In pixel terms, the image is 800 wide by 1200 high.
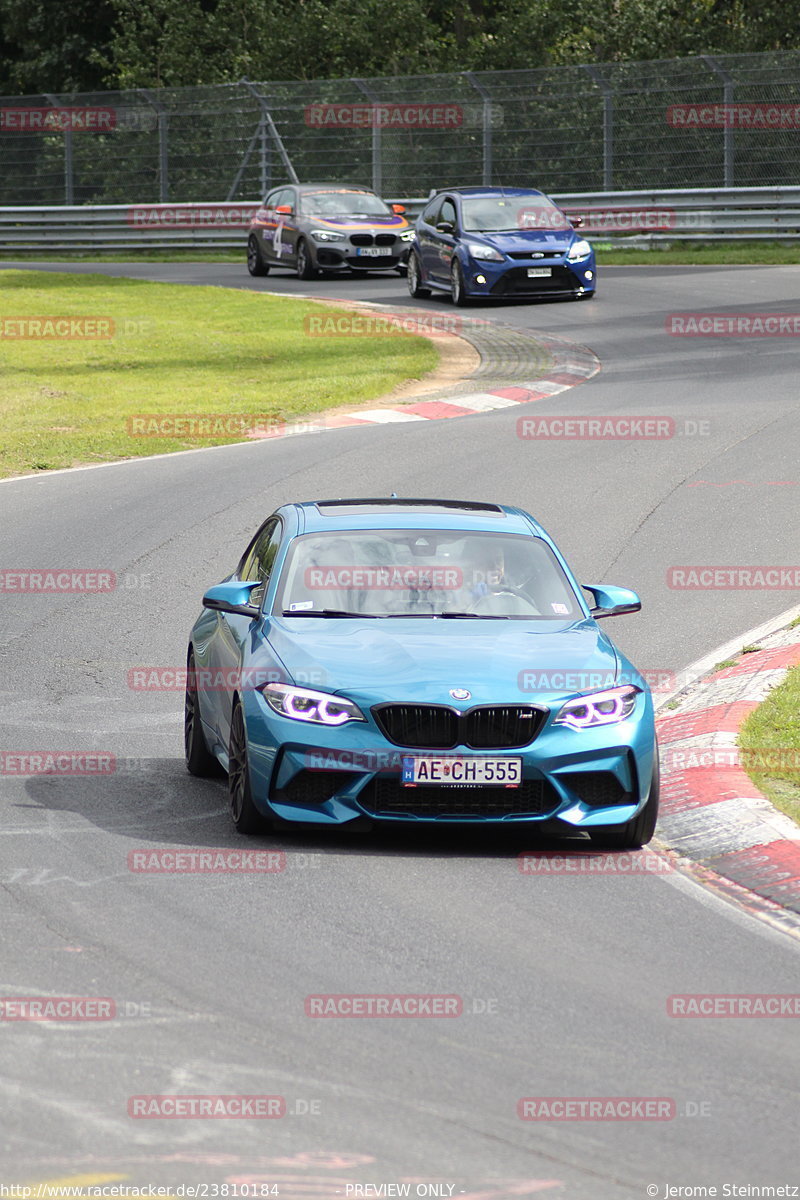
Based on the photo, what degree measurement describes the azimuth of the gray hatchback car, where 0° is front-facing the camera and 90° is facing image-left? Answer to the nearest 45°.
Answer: approximately 315°

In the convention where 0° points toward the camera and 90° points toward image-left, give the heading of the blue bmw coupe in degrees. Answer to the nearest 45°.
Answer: approximately 0°

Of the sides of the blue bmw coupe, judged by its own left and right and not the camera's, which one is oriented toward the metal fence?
back

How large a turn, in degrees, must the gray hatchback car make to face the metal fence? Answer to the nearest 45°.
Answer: approximately 135° to its left

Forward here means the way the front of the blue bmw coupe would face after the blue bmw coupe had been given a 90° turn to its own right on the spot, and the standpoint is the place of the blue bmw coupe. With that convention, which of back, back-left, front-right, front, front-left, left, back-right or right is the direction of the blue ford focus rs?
right

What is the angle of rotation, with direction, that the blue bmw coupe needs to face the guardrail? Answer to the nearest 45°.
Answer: approximately 180°

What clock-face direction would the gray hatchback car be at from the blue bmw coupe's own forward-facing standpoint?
The gray hatchback car is roughly at 6 o'clock from the blue bmw coupe.

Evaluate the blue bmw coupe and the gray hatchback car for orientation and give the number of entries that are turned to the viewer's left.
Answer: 0

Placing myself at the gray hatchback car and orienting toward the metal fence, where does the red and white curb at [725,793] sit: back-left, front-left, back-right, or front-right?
back-right
